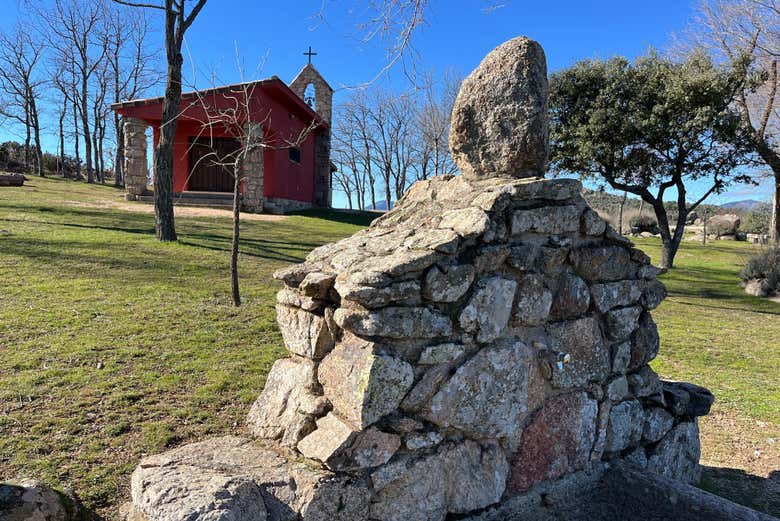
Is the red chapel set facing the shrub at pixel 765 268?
no

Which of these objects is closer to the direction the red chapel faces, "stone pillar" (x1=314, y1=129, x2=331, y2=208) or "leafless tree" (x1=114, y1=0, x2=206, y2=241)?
the leafless tree

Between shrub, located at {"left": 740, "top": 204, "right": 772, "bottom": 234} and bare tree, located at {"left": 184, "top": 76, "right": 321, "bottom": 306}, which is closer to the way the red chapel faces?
the bare tree

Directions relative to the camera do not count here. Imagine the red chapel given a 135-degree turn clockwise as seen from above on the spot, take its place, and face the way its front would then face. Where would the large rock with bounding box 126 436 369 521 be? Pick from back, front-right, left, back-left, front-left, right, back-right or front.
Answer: back

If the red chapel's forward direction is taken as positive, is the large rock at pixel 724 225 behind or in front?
behind

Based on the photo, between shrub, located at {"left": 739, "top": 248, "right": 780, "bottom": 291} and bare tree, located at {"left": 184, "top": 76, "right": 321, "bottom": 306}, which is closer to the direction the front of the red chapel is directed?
the bare tree

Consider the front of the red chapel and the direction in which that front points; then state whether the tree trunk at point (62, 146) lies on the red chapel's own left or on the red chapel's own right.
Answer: on the red chapel's own right

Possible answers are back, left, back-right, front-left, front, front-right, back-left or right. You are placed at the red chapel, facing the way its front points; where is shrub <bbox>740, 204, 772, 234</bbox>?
back-left

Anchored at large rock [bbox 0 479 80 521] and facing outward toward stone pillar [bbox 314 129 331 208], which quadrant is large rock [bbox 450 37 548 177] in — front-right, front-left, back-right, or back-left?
front-right

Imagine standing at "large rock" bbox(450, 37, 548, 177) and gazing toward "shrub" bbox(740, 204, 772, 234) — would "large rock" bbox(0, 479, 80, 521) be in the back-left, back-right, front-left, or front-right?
back-left

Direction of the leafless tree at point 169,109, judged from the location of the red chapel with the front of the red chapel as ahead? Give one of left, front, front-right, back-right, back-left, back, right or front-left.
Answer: front-left

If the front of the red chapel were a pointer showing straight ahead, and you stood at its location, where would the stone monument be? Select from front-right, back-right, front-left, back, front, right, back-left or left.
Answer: front-left

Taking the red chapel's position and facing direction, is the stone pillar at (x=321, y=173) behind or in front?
behind

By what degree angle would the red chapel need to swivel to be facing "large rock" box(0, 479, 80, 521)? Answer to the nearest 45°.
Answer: approximately 45° to its left

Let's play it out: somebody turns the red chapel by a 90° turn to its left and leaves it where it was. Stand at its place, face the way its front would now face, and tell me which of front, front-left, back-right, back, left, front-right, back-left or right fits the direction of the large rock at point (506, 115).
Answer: front-right
